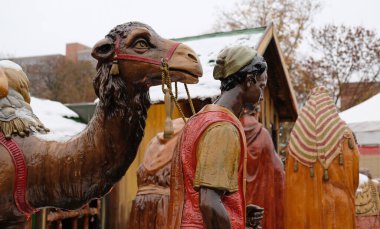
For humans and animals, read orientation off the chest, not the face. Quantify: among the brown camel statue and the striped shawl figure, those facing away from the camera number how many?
1

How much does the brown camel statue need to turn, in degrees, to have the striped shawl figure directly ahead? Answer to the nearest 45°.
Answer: approximately 45° to its left

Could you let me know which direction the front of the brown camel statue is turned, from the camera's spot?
facing to the right of the viewer

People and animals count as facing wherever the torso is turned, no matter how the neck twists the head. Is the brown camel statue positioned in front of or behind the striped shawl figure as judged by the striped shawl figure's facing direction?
behind

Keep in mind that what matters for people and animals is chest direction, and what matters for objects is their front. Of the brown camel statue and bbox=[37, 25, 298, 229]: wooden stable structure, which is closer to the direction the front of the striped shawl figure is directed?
the wooden stable structure

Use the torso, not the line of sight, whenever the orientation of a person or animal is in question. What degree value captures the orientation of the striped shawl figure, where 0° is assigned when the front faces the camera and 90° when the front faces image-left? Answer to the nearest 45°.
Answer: approximately 180°

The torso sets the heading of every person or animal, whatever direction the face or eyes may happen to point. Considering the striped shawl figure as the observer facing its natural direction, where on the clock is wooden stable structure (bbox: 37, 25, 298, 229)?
The wooden stable structure is roughly at 11 o'clock from the striped shawl figure.

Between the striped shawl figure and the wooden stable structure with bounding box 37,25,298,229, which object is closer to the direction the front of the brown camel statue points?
the striped shawl figure
